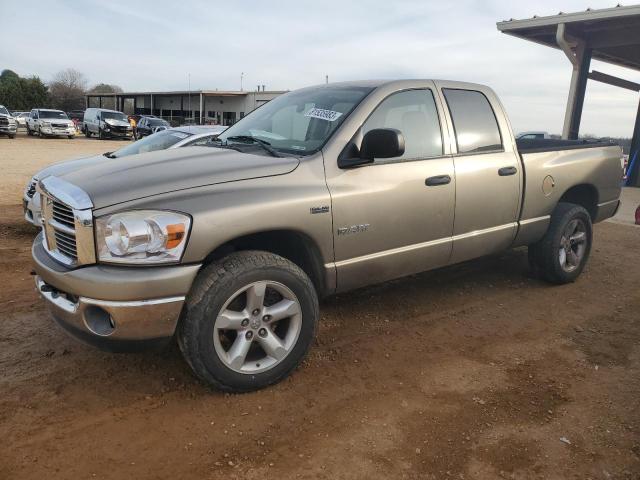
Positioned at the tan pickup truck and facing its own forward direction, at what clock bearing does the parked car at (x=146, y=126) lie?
The parked car is roughly at 4 o'clock from the tan pickup truck.

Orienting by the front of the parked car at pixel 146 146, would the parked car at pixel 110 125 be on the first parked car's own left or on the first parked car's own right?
on the first parked car's own right

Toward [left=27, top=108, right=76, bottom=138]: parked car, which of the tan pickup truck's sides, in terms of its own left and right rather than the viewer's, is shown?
right

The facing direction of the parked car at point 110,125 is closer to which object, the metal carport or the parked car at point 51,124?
the metal carport

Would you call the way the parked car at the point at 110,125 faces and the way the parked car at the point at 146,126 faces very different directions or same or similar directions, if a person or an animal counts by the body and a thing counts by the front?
same or similar directions

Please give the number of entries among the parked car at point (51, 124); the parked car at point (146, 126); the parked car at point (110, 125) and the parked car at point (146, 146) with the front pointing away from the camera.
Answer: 0

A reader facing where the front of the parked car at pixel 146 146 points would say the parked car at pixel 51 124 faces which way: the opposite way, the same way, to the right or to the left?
to the left

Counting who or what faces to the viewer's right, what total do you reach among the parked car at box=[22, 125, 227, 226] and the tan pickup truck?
0

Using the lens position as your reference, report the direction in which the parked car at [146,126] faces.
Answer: facing the viewer and to the right of the viewer

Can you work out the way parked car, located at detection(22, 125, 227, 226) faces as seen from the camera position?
facing the viewer and to the left of the viewer

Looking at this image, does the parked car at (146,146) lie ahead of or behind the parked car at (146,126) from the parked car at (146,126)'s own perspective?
ahead

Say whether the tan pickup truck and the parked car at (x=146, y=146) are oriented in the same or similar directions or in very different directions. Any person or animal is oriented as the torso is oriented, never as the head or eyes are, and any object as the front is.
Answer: same or similar directions

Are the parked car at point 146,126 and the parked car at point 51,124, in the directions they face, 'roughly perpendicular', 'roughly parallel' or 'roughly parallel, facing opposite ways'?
roughly parallel
